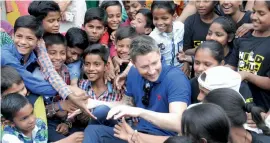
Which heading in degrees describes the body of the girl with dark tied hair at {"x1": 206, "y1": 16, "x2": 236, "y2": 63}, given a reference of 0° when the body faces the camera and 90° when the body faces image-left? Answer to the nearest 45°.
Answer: approximately 45°

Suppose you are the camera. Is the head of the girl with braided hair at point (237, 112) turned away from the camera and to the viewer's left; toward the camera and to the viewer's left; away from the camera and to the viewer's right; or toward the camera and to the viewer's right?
away from the camera and to the viewer's left

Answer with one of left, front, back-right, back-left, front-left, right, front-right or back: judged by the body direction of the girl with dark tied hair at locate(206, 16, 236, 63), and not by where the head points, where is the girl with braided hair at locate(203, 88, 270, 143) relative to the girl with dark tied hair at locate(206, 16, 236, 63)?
front-left

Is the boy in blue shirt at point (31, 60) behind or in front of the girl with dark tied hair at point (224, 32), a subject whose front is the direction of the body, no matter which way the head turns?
in front
